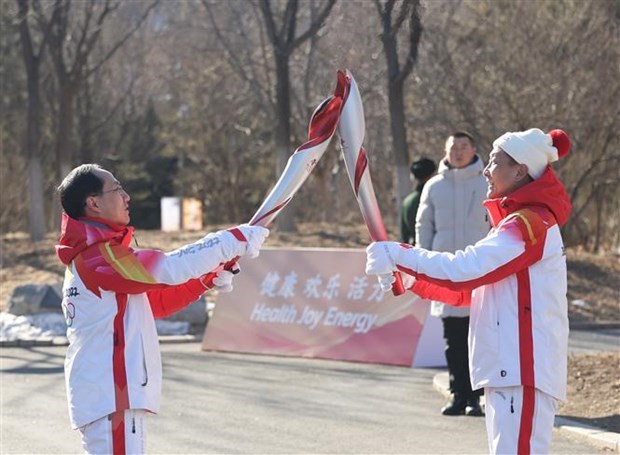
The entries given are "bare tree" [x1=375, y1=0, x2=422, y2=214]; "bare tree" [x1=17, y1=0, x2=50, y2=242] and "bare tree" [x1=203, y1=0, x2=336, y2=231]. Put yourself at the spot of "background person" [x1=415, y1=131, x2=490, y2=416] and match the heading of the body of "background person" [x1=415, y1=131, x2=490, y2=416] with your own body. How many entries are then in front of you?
0

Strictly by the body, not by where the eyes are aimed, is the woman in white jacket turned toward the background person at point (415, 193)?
no

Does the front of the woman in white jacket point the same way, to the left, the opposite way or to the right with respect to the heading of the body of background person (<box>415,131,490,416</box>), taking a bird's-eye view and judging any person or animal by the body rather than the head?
to the right

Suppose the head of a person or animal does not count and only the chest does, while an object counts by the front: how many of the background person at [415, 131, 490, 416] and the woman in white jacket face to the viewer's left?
1

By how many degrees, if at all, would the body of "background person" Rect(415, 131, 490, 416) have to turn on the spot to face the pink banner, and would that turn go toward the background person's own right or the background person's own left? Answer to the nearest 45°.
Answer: approximately 135° to the background person's own right

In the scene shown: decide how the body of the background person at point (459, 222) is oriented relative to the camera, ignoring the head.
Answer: toward the camera

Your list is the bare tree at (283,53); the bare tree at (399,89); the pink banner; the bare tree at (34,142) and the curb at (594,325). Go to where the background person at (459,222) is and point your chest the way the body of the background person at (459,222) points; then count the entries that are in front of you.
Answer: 0

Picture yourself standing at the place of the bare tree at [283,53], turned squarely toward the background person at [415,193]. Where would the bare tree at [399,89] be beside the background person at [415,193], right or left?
left

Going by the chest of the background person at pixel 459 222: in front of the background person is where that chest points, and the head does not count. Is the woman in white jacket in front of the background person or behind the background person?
in front

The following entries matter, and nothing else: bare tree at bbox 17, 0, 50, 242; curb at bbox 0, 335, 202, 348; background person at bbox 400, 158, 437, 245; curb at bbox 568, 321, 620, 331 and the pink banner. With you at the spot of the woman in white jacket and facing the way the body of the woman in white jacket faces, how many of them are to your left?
0

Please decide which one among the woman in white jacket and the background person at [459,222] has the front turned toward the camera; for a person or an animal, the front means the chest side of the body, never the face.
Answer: the background person

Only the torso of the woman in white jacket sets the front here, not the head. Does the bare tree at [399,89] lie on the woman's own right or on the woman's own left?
on the woman's own right

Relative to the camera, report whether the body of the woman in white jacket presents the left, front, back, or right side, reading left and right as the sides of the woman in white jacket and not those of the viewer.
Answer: left

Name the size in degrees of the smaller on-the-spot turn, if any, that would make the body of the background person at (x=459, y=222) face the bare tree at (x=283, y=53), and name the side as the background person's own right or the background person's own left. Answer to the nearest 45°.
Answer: approximately 180°

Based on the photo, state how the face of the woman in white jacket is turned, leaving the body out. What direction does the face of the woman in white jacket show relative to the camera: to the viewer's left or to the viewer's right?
to the viewer's left

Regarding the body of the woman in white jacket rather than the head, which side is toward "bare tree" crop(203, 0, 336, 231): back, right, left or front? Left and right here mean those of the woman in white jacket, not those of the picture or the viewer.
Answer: right
